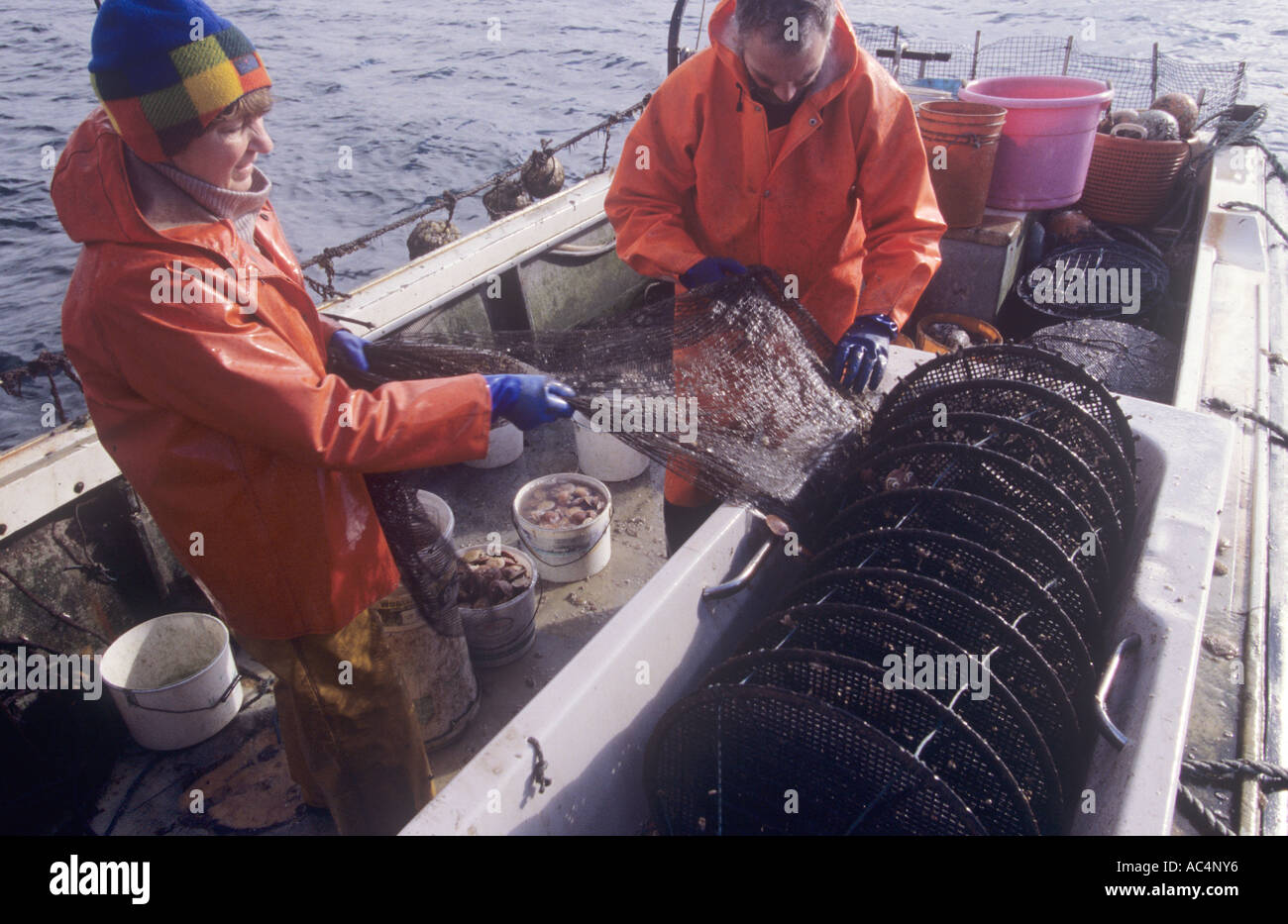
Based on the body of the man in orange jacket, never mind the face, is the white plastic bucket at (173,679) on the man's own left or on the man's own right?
on the man's own right

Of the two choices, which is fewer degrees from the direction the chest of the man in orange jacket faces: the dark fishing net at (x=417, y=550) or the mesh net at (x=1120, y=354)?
the dark fishing net

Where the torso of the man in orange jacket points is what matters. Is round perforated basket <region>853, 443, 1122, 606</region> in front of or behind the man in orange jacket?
in front

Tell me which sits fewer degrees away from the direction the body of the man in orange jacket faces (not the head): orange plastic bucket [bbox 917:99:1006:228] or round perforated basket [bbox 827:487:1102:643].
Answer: the round perforated basket

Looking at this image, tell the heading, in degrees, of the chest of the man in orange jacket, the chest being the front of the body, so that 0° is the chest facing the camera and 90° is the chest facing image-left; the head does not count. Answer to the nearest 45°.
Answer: approximately 0°

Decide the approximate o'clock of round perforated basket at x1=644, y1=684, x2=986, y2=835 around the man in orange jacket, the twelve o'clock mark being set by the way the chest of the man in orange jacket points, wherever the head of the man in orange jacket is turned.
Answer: The round perforated basket is roughly at 12 o'clock from the man in orange jacket.

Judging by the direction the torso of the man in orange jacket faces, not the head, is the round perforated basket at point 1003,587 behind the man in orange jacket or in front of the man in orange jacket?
in front
